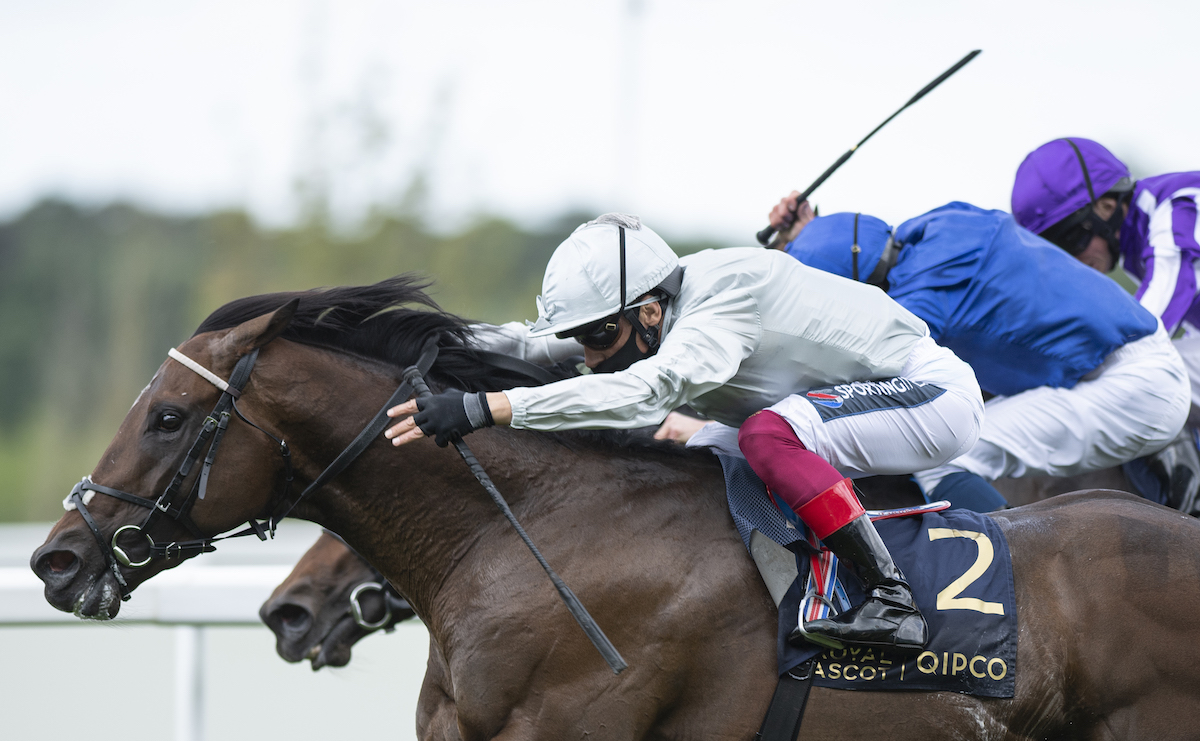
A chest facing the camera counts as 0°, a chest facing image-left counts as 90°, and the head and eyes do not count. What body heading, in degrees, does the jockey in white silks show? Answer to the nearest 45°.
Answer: approximately 90°

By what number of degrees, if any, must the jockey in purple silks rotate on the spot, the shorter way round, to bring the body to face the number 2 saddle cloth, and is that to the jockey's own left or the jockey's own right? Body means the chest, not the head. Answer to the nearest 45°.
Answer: approximately 90° to the jockey's own left

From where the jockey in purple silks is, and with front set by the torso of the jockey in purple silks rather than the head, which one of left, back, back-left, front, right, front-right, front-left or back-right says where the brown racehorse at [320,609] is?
front-left

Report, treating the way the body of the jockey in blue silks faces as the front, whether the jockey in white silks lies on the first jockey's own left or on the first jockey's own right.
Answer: on the first jockey's own left

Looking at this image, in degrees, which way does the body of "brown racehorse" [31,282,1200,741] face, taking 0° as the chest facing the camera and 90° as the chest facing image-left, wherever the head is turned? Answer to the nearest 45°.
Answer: approximately 90°

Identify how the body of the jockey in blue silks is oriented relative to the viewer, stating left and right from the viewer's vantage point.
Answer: facing to the left of the viewer

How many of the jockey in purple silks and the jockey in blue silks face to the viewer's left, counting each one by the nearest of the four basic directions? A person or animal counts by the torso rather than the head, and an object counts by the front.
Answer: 2

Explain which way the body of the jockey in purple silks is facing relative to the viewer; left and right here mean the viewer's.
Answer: facing to the left of the viewer
